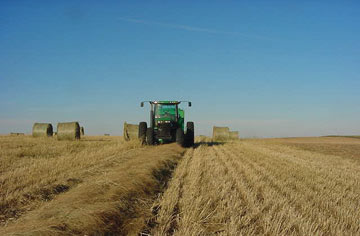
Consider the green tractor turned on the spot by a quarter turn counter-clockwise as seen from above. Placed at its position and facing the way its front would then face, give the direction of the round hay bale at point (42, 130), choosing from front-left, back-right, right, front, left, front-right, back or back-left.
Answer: back-left

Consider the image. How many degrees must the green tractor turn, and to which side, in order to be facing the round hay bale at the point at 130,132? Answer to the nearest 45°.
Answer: approximately 135° to its right

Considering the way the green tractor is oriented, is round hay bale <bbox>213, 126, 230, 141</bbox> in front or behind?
behind

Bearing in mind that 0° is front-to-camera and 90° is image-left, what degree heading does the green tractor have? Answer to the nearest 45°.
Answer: approximately 0°

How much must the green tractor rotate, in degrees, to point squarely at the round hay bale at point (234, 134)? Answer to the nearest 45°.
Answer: approximately 135° to its left

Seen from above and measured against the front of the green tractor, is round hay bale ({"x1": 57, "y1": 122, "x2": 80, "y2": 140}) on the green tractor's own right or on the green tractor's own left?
on the green tractor's own right
